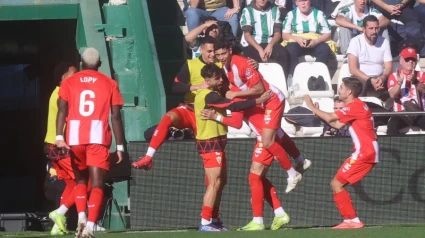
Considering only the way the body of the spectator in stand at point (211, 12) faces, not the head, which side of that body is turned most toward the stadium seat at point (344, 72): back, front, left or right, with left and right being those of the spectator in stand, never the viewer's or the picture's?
left

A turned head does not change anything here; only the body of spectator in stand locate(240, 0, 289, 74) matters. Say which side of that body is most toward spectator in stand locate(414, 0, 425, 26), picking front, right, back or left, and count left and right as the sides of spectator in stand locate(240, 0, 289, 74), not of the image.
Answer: left
